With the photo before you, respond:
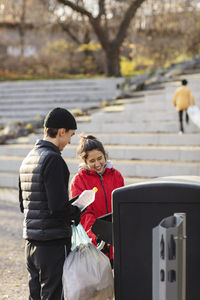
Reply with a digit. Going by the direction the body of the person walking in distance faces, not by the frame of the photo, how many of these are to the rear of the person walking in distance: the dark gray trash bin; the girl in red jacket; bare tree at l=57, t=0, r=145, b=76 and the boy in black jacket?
3

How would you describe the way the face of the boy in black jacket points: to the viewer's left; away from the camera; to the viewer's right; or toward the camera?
to the viewer's right

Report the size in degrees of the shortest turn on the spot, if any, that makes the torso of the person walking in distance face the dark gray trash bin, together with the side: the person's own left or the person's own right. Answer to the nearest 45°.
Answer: approximately 180°

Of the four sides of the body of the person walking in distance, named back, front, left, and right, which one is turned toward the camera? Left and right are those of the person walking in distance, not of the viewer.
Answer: back

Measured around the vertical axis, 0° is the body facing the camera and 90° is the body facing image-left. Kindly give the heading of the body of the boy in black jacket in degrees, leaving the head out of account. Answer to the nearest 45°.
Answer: approximately 225°

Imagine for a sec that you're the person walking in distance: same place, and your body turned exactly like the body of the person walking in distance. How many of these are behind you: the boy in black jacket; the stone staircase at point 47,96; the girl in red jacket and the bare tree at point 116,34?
2

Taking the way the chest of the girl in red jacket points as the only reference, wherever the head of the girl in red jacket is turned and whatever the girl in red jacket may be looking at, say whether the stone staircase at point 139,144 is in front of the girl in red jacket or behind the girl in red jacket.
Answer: behind

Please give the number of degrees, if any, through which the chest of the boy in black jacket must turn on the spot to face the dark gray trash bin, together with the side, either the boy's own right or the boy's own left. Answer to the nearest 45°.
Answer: approximately 90° to the boy's own right

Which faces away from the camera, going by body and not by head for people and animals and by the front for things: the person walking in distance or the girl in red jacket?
the person walking in distance

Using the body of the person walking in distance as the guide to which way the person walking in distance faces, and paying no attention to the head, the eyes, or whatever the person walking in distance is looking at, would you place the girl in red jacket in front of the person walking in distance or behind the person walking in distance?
behind

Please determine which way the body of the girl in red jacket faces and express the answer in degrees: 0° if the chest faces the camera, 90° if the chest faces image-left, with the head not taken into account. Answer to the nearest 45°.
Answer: approximately 0°
